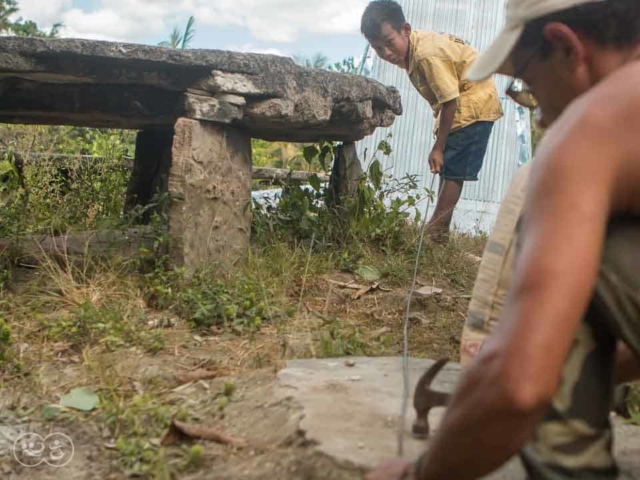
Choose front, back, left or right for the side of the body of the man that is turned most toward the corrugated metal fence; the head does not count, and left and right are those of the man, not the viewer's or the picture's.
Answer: right

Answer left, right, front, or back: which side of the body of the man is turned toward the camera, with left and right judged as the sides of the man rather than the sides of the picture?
left

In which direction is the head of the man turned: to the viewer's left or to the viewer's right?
to the viewer's left

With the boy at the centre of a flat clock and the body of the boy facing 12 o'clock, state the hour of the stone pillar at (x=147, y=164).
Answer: The stone pillar is roughly at 12 o'clock from the boy.

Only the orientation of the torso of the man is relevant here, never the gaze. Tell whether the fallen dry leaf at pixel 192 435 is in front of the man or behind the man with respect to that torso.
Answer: in front

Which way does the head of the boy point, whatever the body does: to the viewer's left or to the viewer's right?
to the viewer's left

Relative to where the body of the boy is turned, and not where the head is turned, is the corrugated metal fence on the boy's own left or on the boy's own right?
on the boy's own right

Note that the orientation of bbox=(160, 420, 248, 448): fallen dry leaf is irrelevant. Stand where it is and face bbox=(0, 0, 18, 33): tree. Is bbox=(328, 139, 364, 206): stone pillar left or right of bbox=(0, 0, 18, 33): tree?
right

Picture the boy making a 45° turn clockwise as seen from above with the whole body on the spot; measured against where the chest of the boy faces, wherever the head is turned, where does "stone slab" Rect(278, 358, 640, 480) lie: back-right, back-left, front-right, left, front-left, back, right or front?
back-left

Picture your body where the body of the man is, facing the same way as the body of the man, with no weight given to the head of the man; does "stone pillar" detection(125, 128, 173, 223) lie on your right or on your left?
on your right

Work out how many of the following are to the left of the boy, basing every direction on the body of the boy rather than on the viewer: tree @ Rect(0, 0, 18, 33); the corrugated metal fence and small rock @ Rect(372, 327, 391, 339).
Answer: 1

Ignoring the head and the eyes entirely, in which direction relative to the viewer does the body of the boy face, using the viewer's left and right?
facing to the left of the viewer
